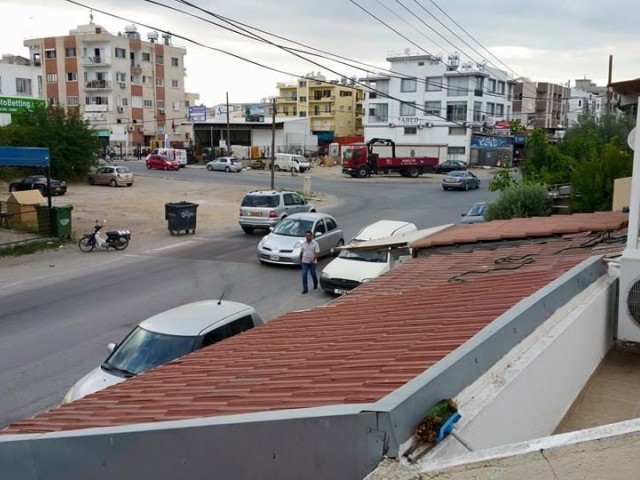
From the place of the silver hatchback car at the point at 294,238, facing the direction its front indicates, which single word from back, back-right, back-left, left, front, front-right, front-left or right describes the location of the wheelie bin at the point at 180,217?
right

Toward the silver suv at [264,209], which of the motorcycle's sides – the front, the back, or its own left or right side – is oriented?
back

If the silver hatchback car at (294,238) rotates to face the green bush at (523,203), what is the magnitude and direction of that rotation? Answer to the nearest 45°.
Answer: approximately 135° to its left

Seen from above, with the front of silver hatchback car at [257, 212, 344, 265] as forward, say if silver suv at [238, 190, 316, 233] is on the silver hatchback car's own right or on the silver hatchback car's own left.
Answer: on the silver hatchback car's own right

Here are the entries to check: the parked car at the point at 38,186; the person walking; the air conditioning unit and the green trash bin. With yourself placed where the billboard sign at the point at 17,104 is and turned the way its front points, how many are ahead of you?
4

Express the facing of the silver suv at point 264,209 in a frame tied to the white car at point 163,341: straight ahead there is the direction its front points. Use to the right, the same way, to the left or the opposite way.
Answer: the opposite way

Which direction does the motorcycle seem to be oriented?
to the viewer's left

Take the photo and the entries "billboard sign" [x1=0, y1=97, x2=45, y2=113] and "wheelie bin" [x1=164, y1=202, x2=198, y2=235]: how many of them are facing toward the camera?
2

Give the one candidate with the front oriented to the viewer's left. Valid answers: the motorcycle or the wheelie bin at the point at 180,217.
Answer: the motorcycle

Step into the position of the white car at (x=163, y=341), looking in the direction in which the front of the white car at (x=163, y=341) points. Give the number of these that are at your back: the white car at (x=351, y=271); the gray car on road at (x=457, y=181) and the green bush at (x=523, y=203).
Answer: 3

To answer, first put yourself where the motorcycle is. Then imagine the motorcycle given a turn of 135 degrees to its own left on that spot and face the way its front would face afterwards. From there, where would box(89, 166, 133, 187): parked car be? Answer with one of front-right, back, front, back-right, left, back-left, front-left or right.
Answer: back-left

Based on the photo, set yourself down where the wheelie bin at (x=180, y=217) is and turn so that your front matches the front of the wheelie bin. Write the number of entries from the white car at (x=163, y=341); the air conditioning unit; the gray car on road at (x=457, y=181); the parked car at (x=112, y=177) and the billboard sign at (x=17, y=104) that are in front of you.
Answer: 2

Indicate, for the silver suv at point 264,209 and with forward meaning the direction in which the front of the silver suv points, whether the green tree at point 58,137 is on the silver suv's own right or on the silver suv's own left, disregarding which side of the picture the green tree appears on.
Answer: on the silver suv's own left

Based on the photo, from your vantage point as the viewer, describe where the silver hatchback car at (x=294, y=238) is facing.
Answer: facing the viewer and to the left of the viewer

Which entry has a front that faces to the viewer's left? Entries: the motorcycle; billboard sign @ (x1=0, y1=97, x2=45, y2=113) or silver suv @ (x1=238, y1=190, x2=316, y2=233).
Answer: the motorcycle

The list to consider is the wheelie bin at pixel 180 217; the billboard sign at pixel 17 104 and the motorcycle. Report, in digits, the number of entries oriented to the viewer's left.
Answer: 1

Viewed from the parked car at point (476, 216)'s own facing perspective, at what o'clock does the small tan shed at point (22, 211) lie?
The small tan shed is roughly at 1 o'clock from the parked car.

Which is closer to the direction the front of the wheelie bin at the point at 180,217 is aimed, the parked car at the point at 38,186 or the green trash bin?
the green trash bin

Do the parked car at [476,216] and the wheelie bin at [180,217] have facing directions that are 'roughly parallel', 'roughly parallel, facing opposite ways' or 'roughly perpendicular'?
roughly perpendicular

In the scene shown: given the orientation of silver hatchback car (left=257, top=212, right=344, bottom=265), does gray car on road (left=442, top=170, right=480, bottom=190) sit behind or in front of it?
behind
